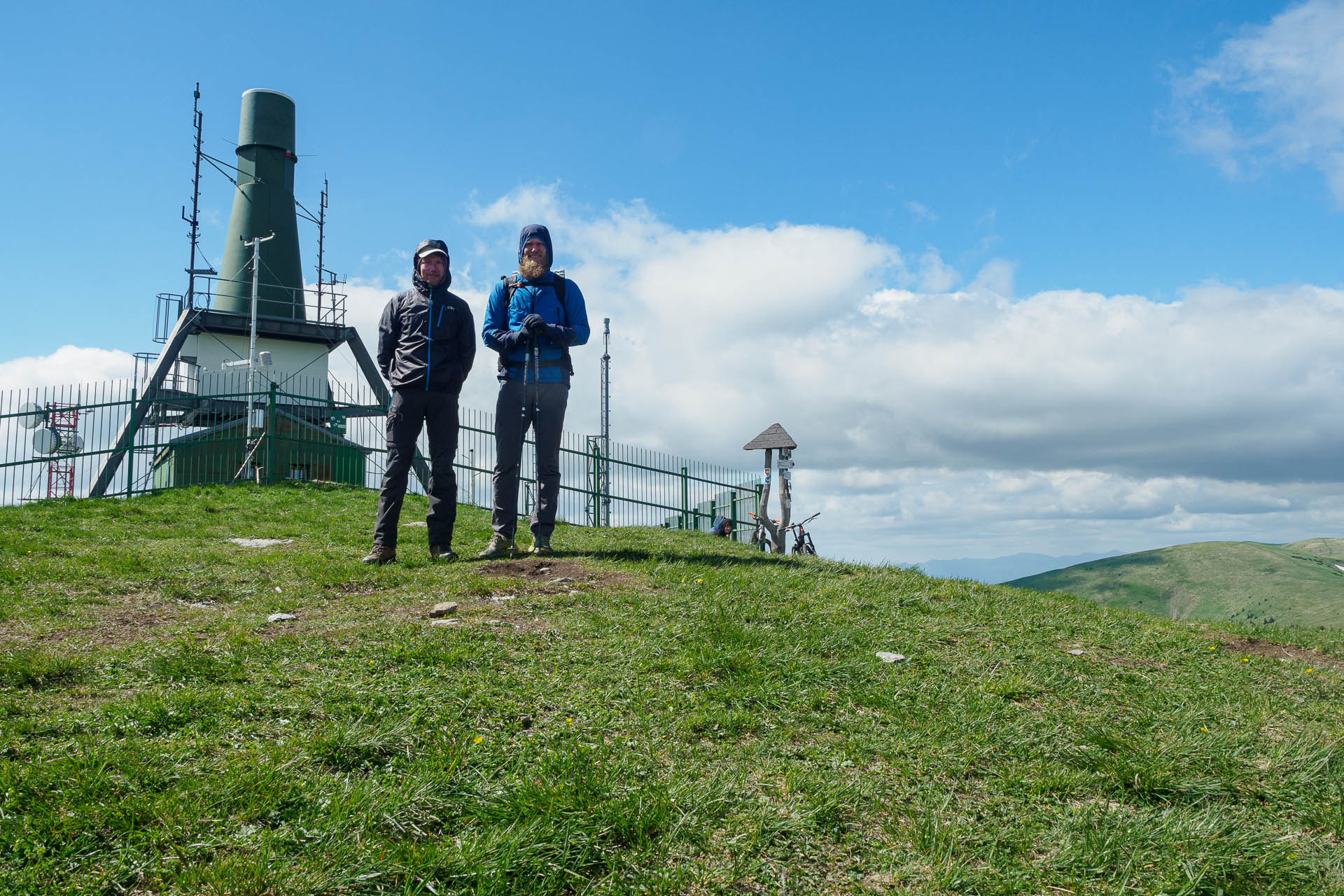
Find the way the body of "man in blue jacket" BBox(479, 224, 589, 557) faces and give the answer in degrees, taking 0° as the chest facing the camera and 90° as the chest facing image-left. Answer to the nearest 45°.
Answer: approximately 0°

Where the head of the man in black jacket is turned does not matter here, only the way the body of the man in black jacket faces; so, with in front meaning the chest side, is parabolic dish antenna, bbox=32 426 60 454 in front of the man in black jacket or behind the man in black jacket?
behind

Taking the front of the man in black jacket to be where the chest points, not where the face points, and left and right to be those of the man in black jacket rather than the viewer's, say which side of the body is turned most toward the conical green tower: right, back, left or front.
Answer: back

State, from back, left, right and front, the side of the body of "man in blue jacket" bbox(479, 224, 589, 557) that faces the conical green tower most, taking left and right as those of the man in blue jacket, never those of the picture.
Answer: back

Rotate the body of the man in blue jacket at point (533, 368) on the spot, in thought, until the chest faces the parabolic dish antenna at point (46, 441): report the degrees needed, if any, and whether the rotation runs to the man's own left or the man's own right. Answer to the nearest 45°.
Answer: approximately 135° to the man's own right

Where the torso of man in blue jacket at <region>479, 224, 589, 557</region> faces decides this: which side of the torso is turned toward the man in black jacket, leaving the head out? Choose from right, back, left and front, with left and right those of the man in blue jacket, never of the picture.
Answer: right

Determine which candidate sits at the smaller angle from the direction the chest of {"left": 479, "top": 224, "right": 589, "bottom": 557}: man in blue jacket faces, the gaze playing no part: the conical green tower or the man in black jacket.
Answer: the man in black jacket

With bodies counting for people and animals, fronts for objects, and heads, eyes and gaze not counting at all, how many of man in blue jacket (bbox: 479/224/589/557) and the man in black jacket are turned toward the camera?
2

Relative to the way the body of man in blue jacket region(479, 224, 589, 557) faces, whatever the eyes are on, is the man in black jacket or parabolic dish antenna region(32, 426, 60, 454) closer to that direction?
the man in black jacket
